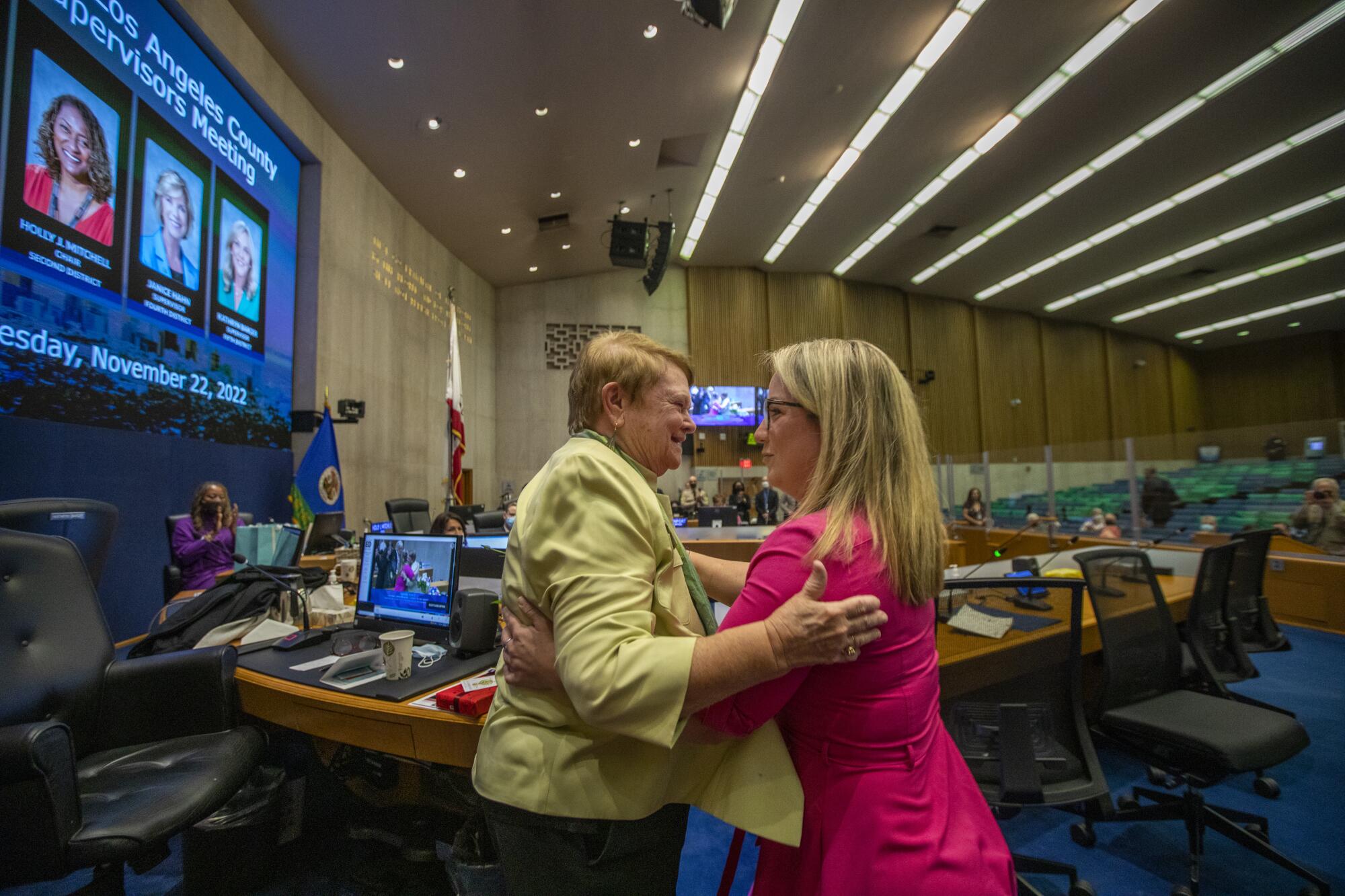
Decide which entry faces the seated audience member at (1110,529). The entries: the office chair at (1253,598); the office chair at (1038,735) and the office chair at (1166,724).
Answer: the office chair at (1038,735)

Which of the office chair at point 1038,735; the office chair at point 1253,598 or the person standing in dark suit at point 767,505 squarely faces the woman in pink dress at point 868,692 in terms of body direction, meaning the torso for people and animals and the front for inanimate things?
the person standing in dark suit

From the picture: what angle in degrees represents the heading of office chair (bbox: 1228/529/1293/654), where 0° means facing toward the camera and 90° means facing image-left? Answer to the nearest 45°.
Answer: approximately 270°

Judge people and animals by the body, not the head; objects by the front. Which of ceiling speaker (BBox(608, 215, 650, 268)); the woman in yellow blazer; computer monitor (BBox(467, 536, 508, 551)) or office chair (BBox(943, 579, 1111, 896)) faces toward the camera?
the computer monitor

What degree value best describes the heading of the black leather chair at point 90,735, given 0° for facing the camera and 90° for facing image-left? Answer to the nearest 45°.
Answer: approximately 315°

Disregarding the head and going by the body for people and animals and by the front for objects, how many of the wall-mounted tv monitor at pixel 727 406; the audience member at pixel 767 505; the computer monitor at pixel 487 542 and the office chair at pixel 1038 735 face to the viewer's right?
0

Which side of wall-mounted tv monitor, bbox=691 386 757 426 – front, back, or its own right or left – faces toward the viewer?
front

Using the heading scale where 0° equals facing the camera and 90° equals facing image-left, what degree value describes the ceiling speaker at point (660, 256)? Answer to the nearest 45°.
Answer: approximately 270°

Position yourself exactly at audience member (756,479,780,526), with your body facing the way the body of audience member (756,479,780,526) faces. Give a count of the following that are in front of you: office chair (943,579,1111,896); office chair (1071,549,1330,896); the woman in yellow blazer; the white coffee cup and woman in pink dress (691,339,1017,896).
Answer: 5

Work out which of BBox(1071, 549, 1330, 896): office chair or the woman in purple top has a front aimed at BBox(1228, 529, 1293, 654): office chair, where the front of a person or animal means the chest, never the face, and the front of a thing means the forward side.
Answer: the woman in purple top

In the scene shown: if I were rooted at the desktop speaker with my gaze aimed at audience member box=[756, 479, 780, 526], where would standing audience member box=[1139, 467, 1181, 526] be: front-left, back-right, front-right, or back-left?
front-right

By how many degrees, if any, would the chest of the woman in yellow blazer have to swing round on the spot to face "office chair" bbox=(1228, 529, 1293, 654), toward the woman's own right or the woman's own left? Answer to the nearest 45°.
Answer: approximately 45° to the woman's own left

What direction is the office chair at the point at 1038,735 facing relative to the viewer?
away from the camera

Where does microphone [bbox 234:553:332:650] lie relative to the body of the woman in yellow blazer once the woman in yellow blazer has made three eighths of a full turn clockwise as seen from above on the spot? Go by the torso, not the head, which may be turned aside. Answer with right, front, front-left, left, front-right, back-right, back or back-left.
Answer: right

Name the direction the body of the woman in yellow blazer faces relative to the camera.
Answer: to the viewer's right

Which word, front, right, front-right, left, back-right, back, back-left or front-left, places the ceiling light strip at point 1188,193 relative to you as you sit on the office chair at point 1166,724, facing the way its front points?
back-left
